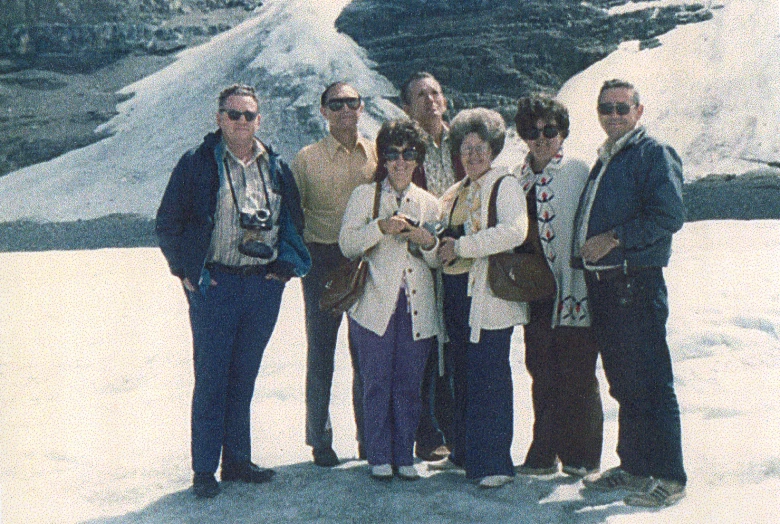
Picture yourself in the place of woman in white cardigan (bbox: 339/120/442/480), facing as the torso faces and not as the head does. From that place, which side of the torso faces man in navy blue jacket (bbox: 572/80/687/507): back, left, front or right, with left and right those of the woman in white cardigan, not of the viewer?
left

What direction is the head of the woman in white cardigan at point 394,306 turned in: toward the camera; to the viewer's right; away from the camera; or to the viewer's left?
toward the camera

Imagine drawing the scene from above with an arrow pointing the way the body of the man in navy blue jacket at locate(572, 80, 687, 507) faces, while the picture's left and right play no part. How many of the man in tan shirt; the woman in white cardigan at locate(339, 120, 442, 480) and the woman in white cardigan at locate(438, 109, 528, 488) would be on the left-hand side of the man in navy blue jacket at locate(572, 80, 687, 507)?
0

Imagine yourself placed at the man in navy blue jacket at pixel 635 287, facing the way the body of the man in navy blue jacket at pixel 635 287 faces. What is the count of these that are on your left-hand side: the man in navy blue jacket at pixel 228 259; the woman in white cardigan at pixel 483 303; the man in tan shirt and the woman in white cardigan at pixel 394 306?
0

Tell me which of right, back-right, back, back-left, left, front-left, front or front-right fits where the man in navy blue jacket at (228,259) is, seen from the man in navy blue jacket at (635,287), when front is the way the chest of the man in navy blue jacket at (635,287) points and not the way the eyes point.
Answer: front-right

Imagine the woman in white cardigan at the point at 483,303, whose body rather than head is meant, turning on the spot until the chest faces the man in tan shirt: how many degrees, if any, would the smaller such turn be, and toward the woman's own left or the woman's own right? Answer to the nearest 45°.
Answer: approximately 90° to the woman's own right

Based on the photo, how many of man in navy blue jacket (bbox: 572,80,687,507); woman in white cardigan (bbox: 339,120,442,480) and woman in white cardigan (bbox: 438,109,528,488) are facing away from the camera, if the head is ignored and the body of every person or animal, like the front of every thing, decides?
0

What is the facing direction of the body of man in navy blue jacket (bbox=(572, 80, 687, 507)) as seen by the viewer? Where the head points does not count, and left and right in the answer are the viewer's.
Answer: facing the viewer and to the left of the viewer

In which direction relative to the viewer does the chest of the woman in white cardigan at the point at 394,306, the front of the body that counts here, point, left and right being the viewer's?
facing the viewer

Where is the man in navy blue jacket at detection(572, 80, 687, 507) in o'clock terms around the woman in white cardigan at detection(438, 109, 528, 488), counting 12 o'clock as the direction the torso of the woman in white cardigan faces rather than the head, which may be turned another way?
The man in navy blue jacket is roughly at 8 o'clock from the woman in white cardigan.

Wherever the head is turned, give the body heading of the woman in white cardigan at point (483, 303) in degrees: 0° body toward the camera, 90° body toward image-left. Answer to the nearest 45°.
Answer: approximately 45°

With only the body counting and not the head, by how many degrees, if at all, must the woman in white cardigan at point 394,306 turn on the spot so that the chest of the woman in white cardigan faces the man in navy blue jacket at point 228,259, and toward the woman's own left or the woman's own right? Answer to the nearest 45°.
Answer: approximately 90° to the woman's own right

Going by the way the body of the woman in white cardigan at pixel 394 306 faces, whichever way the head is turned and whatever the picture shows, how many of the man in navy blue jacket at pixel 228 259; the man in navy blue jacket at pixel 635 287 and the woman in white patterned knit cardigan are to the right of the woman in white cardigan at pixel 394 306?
1

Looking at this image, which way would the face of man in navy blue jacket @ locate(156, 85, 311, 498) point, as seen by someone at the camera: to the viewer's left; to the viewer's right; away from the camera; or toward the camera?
toward the camera

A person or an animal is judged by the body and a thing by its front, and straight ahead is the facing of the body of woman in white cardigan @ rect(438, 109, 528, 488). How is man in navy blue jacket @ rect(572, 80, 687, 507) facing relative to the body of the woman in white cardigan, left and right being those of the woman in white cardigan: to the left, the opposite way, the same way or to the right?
the same way
